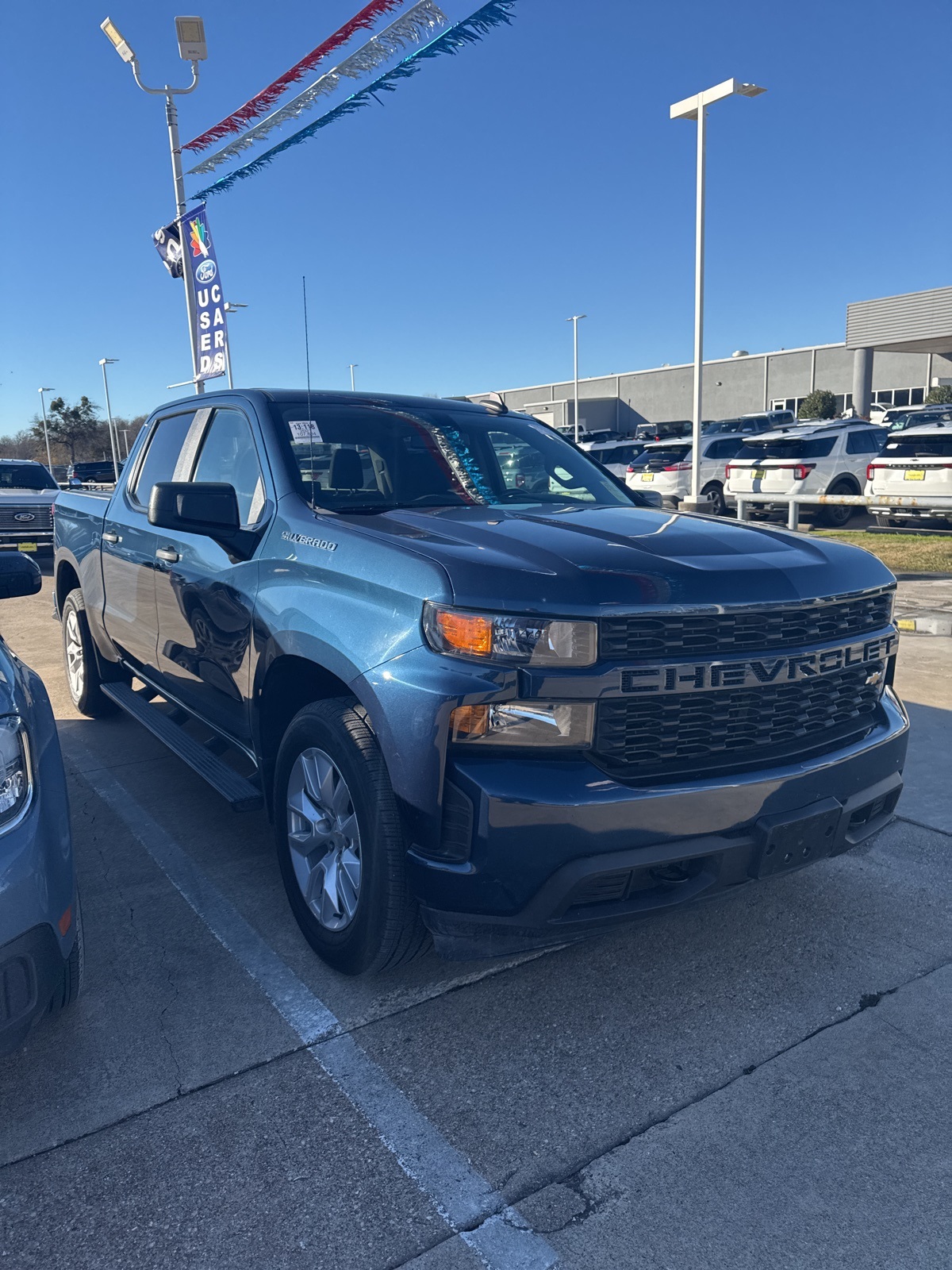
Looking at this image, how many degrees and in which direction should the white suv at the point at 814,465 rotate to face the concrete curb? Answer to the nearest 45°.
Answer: approximately 135° to its right

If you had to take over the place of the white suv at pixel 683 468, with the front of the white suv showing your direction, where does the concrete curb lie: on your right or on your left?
on your right

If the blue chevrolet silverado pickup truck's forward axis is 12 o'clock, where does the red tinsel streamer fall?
The red tinsel streamer is roughly at 7 o'clock from the blue chevrolet silverado pickup truck.

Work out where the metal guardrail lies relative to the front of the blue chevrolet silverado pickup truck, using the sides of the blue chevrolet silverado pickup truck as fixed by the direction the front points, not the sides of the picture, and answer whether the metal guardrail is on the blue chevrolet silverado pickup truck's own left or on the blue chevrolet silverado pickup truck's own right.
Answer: on the blue chevrolet silverado pickup truck's own left

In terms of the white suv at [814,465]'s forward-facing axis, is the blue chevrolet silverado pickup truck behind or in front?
behind

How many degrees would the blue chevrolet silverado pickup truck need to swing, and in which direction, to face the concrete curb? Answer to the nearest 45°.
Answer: approximately 90° to its left

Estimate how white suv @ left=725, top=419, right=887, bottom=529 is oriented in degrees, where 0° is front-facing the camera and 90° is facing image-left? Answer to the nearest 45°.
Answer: approximately 225°

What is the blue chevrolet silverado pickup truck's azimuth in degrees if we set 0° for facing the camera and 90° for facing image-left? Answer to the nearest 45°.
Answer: approximately 315°

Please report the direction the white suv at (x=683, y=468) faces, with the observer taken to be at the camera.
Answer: facing away from the viewer and to the right of the viewer

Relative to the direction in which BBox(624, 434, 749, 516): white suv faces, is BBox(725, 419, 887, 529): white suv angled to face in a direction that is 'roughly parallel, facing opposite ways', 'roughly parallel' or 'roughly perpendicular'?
roughly parallel

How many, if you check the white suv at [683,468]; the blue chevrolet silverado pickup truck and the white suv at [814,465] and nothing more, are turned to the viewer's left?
0

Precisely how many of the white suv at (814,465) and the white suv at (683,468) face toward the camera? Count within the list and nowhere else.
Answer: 0

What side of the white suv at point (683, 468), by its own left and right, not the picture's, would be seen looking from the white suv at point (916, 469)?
right
